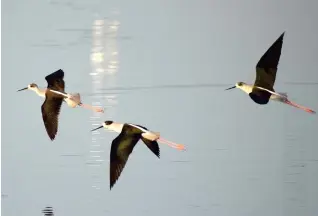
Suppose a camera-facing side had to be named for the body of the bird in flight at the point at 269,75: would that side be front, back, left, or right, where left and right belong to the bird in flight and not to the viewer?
left

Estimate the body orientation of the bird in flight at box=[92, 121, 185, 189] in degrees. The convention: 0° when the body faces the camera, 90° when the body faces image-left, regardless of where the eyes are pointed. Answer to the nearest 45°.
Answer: approximately 90°

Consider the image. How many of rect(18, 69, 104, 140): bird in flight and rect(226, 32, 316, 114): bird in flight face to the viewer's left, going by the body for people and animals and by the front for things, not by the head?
2

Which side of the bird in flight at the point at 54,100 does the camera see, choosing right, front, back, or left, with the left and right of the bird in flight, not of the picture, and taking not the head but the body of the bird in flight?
left

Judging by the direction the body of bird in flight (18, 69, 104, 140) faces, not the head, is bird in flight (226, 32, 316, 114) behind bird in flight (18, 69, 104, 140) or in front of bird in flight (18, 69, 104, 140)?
behind
